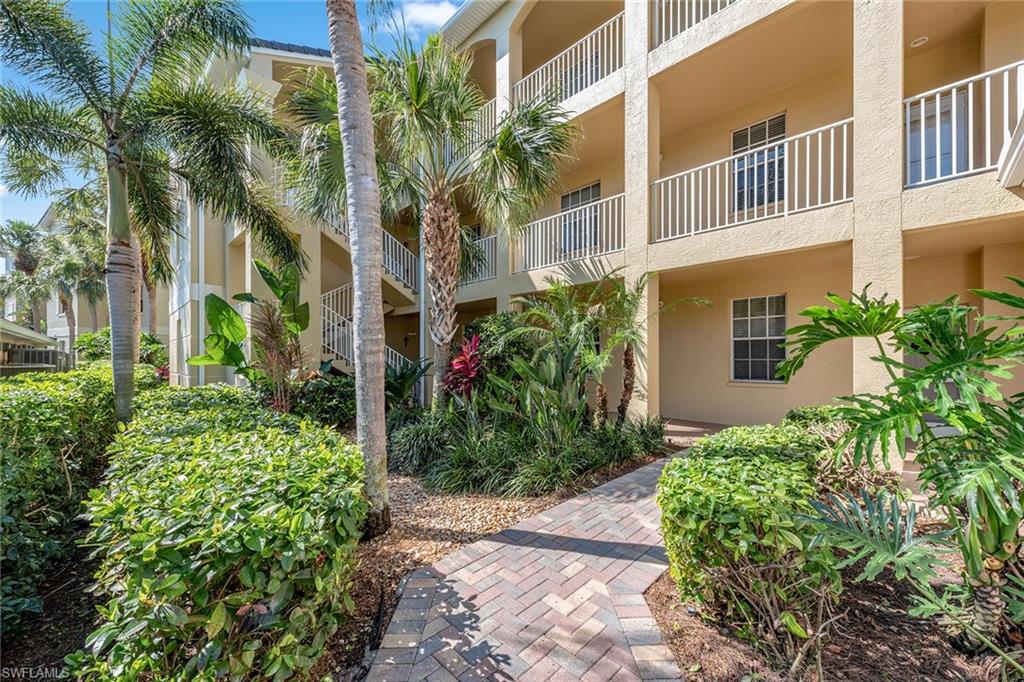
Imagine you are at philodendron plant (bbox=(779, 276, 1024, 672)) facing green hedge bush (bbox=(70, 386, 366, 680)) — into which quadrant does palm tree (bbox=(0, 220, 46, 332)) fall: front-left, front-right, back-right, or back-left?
front-right

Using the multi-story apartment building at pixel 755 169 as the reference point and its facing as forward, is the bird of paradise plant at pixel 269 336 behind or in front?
in front

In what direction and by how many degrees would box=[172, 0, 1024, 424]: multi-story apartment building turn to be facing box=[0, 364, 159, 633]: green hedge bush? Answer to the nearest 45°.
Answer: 0° — it already faces it

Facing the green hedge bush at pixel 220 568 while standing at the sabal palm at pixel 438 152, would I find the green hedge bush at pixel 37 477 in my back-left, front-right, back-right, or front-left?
front-right

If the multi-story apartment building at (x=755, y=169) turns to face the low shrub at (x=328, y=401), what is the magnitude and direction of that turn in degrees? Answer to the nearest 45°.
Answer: approximately 45° to its right

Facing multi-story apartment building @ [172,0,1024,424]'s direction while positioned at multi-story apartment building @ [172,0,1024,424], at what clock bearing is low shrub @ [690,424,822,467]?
The low shrub is roughly at 11 o'clock from the multi-story apartment building.

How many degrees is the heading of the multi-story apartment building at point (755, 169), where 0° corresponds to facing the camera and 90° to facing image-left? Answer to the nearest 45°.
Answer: approximately 45°

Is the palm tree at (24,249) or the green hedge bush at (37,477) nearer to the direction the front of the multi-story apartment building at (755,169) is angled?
the green hedge bush

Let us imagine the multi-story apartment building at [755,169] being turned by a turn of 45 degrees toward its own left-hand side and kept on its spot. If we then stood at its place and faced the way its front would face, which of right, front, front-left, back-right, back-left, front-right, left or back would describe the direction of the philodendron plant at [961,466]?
front

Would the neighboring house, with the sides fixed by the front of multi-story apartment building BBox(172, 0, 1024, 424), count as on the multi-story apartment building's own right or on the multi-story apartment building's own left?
on the multi-story apartment building's own right
